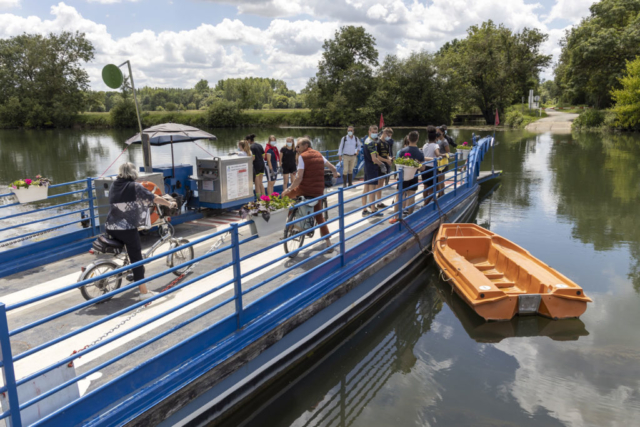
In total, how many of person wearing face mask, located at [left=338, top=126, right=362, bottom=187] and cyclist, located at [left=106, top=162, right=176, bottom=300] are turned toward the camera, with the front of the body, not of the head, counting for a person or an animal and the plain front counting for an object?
1

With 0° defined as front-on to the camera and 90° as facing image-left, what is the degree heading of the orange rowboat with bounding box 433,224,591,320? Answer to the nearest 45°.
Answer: approximately 135°

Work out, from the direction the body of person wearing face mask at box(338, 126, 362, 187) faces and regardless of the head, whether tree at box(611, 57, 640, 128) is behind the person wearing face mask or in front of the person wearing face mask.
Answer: behind

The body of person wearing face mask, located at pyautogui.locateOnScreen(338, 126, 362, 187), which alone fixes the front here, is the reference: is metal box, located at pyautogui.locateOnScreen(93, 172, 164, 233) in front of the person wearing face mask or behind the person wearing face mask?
in front

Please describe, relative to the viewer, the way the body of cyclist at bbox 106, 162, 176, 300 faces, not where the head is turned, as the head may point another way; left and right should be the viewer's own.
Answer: facing away from the viewer and to the right of the viewer

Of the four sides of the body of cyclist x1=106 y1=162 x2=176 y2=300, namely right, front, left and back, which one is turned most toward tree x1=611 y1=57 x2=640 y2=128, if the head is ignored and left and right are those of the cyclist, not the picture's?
front

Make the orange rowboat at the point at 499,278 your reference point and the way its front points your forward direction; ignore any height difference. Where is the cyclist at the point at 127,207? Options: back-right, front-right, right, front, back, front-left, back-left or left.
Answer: left

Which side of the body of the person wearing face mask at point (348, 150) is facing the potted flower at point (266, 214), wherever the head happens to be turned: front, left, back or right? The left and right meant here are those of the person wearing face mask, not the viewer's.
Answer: front

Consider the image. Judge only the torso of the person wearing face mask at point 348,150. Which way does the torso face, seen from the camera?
toward the camera

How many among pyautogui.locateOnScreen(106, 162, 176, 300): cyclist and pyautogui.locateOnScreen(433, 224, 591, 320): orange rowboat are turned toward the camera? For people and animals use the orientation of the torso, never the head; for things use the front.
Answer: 0

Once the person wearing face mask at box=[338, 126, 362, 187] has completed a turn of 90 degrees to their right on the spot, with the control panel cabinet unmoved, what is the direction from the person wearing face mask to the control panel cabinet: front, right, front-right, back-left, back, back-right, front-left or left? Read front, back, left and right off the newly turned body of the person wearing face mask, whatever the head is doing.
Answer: front-left

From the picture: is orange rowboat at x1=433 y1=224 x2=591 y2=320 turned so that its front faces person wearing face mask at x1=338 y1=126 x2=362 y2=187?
yes

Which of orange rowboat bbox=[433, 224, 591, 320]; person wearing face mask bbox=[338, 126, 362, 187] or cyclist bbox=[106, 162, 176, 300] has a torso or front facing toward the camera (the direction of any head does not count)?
the person wearing face mask

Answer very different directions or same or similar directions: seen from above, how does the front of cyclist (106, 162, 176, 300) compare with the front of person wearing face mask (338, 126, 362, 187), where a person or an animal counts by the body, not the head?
very different directions

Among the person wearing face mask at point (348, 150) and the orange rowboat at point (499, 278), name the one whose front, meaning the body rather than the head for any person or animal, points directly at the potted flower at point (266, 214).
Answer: the person wearing face mask

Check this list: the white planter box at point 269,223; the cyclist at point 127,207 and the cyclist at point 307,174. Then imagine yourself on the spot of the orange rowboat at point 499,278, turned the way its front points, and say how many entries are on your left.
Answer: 3

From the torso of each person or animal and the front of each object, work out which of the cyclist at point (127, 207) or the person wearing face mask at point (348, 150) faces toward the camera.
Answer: the person wearing face mask

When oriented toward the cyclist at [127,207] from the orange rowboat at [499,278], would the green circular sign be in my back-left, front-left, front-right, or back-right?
front-right

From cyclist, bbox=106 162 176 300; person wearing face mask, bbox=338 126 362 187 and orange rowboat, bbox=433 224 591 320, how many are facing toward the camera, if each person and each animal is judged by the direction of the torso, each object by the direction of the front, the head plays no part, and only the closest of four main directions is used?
1

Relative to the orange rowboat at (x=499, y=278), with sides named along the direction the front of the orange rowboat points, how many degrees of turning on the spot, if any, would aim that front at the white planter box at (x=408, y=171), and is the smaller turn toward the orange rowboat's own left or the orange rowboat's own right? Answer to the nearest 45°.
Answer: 0° — it already faces it
